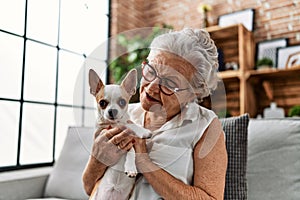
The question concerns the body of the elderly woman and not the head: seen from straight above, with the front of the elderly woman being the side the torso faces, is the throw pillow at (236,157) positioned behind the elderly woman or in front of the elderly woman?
behind

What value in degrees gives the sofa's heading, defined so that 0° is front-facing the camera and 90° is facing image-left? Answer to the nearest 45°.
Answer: approximately 45°

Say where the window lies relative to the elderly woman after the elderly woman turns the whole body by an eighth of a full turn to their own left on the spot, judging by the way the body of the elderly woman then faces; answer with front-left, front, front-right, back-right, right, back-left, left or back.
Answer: back-right

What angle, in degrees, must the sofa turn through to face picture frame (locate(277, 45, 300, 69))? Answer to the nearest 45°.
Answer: approximately 180°

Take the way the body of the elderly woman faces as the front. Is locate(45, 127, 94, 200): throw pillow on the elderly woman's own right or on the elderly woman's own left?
on the elderly woman's own right

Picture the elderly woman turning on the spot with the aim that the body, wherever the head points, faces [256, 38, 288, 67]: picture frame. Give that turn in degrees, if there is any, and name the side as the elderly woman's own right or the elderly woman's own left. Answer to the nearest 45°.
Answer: approximately 180°

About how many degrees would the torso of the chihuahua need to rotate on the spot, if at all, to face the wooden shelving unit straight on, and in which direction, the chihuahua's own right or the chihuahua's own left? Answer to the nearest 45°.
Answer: approximately 135° to the chihuahua's own left
